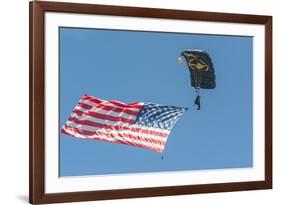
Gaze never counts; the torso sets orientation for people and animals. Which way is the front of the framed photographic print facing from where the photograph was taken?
facing the viewer and to the right of the viewer
